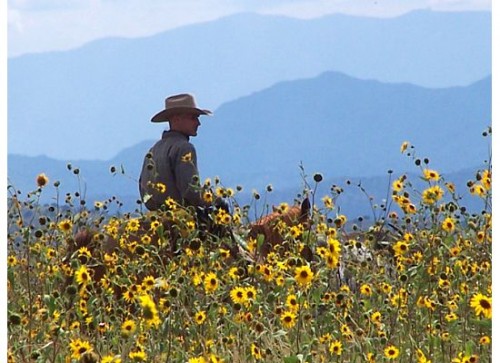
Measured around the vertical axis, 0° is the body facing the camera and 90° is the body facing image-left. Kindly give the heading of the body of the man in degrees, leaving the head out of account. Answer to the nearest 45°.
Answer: approximately 225°

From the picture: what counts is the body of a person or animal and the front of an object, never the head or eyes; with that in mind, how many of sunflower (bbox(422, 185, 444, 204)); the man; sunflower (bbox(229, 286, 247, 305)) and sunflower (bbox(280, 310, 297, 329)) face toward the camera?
3

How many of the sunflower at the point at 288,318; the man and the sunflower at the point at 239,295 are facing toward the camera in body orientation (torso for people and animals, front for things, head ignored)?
2

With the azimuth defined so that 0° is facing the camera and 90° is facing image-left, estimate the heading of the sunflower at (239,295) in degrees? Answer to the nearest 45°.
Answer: approximately 0°

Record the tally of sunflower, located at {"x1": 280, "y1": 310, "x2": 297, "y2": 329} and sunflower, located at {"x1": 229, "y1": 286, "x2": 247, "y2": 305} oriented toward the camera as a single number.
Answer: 2

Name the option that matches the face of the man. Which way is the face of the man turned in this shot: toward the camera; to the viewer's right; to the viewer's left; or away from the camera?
to the viewer's right
